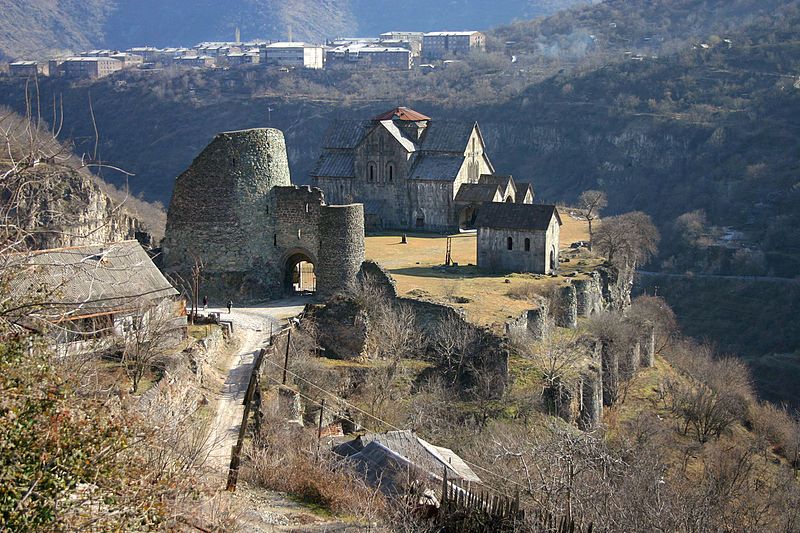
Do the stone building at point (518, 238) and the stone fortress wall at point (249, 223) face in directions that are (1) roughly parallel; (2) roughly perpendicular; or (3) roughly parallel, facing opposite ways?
roughly perpendicular

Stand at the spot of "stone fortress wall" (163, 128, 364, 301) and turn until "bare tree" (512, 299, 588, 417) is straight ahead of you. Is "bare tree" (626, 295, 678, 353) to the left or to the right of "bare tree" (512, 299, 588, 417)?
left

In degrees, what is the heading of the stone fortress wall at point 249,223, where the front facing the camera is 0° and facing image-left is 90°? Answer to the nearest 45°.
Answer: approximately 0°

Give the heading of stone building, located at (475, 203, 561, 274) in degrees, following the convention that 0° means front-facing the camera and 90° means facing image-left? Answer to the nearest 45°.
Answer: approximately 270°

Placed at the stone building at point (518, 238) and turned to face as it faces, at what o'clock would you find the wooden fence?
The wooden fence is roughly at 3 o'clock from the stone building.

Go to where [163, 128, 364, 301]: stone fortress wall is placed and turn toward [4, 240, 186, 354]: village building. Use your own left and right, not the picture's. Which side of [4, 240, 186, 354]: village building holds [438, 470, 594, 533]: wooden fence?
left

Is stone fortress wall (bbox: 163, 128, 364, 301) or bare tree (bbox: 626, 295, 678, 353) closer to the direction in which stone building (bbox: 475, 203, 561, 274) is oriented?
the bare tree

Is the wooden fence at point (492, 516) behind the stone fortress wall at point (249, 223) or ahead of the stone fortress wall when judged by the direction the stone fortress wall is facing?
ahead

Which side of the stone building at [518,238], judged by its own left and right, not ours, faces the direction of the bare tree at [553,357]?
right

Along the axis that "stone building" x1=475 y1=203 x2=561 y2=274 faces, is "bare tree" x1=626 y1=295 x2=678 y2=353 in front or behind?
in front

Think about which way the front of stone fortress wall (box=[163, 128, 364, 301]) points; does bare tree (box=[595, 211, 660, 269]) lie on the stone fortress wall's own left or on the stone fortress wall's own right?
on the stone fortress wall's own left

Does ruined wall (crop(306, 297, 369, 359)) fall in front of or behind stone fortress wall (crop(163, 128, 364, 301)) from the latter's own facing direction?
in front

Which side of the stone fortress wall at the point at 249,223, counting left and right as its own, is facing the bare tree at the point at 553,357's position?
left
